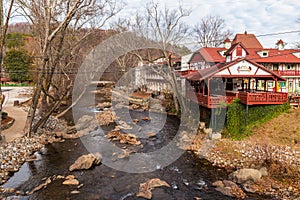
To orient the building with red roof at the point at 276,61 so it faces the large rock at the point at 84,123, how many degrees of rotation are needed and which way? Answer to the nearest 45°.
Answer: approximately 45° to its right

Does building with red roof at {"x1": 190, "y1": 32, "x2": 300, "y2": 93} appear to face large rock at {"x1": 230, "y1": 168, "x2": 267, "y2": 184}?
yes

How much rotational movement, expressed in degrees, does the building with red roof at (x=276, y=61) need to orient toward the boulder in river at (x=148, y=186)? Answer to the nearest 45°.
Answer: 0° — it already faces it

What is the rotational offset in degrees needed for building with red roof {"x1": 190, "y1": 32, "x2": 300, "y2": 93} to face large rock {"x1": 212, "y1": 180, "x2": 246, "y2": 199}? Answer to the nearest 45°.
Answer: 0° — it already faces it

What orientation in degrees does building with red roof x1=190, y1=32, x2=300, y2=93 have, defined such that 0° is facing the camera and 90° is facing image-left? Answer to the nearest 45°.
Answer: approximately 0°

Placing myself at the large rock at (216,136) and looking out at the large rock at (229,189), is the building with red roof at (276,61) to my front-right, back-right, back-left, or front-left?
back-left

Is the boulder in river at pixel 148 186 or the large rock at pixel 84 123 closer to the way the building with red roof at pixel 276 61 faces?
the boulder in river

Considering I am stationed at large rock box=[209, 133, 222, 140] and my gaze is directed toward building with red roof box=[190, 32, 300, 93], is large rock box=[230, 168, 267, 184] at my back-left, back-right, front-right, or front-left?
back-right
